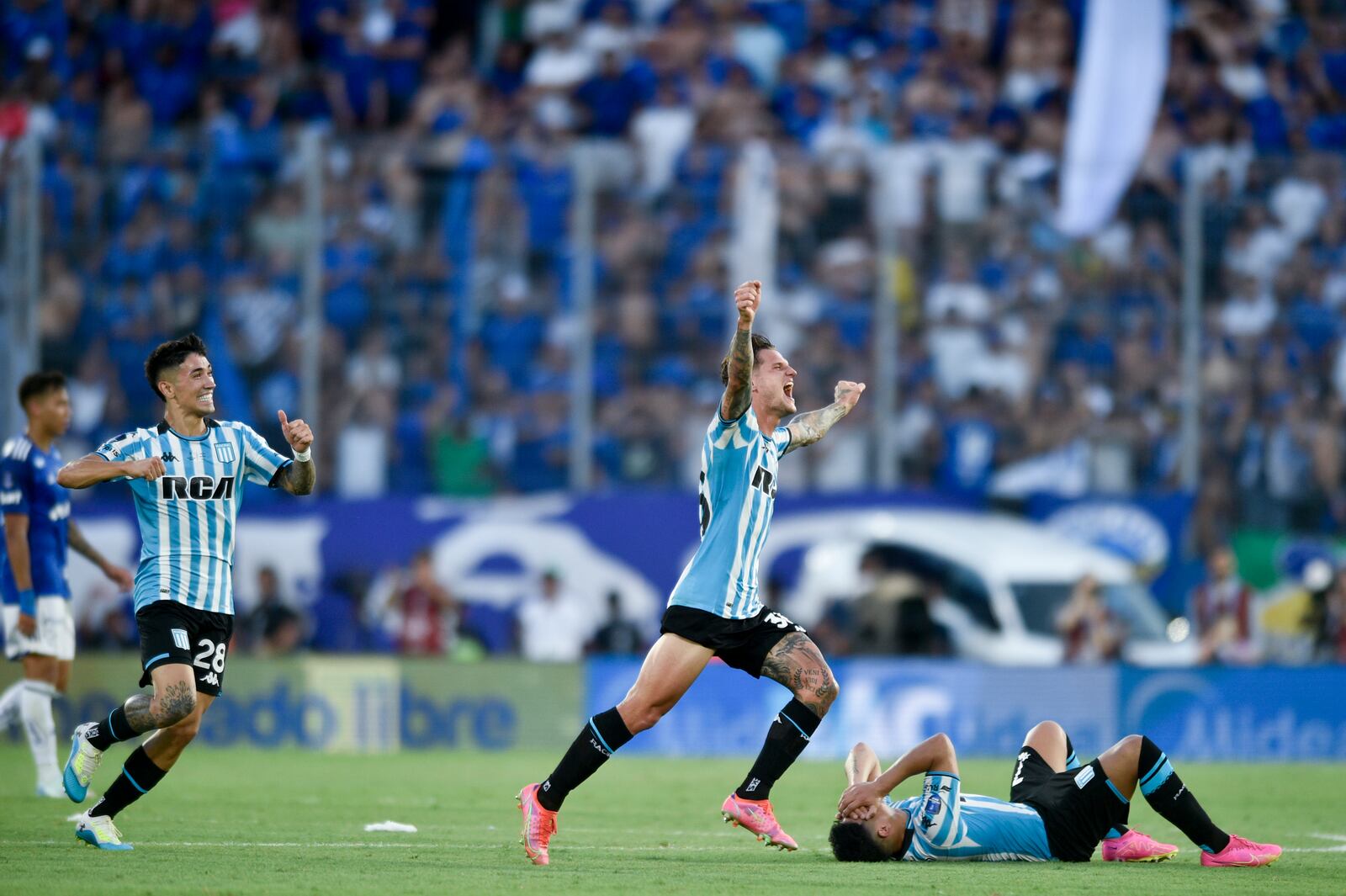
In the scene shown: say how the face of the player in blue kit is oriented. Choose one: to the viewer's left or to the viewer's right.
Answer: to the viewer's right

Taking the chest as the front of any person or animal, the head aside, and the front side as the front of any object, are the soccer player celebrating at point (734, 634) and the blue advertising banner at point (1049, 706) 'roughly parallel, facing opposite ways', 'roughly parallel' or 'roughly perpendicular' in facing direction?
roughly perpendicular

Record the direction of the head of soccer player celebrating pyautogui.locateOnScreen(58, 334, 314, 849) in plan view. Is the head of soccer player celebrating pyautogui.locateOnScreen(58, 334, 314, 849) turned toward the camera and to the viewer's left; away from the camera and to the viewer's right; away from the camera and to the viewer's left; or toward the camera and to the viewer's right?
toward the camera and to the viewer's right

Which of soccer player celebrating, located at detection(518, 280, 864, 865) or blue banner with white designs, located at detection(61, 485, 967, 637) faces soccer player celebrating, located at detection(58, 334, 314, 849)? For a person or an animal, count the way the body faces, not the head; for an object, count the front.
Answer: the blue banner with white designs

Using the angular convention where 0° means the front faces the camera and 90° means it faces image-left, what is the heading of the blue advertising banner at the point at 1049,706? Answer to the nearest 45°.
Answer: approximately 0°

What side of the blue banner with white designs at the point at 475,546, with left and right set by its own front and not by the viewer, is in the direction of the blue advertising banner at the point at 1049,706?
left

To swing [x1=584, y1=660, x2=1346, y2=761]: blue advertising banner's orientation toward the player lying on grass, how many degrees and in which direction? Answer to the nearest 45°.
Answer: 0° — it already faces them

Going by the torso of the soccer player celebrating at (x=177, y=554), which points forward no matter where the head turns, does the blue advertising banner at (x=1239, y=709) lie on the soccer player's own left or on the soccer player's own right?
on the soccer player's own left

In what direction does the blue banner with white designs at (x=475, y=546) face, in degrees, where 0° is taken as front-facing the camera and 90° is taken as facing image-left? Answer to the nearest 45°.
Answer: approximately 0°

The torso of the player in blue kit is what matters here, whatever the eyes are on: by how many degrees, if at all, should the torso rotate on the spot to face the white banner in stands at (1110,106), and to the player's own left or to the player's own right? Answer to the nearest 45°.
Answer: approximately 90° to the player's own left
